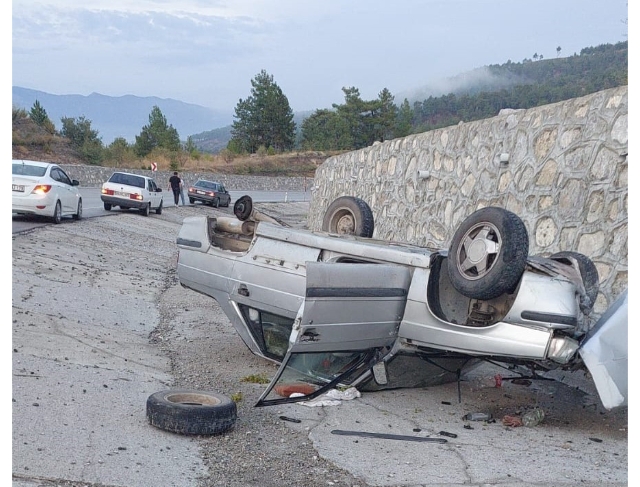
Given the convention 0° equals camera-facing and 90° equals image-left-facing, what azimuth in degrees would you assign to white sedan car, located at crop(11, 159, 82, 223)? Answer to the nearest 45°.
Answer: approximately 225°

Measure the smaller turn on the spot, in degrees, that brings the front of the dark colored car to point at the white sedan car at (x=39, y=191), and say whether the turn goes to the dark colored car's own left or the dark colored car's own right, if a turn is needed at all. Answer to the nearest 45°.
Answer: approximately 135° to the dark colored car's own right

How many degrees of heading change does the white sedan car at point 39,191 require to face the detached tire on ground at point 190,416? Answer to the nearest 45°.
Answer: approximately 135° to its right

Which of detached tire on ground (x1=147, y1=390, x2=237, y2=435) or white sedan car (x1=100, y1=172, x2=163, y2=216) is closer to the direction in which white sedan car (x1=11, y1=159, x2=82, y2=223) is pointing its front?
the white sedan car (x1=100, y1=172, x2=163, y2=216)

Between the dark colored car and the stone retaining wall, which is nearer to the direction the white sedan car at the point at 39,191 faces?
the dark colored car

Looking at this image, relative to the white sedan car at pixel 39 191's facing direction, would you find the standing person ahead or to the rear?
ahead

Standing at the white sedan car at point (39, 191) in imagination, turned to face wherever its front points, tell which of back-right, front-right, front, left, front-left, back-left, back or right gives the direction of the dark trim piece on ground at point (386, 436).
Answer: back-right
